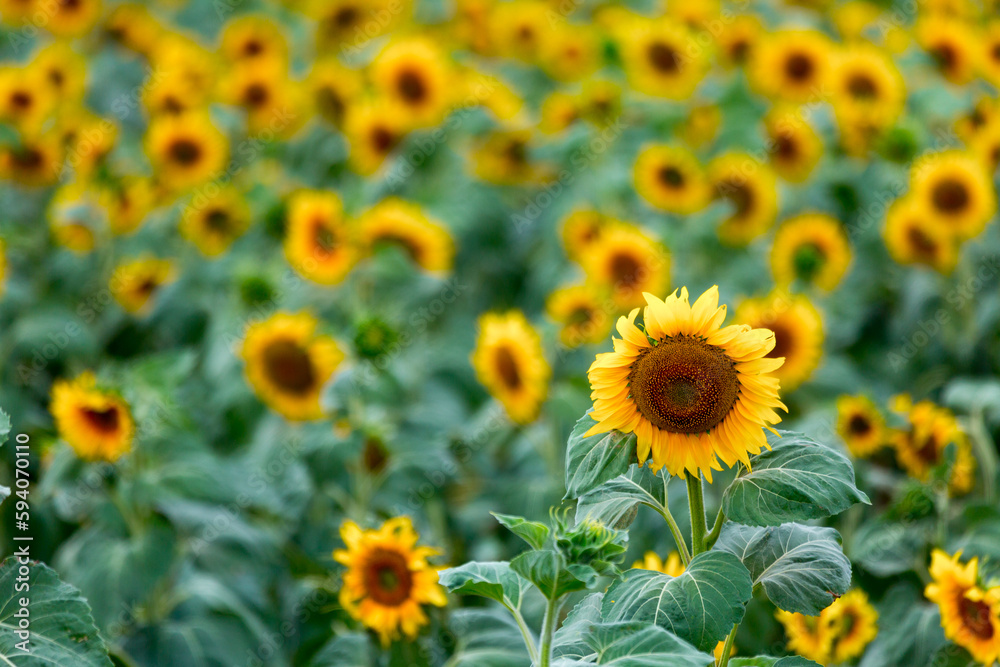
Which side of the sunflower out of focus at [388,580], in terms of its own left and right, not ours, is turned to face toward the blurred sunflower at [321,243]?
back

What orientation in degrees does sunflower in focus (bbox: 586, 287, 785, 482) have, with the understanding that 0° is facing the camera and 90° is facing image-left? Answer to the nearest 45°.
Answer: approximately 0°

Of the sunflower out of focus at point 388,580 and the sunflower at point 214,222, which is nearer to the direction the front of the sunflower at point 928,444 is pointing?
the sunflower out of focus

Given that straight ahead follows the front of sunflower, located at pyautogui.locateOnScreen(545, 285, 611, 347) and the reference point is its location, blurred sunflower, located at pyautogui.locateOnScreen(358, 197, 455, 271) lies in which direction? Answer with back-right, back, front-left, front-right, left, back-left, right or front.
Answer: back-right

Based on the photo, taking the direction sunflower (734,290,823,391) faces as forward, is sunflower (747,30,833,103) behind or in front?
behind

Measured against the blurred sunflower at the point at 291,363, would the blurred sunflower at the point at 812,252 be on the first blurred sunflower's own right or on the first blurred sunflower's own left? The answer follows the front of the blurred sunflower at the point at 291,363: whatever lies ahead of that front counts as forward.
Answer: on the first blurred sunflower's own left

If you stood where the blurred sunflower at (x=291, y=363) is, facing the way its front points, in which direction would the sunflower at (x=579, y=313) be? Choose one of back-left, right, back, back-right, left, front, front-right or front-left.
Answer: left
